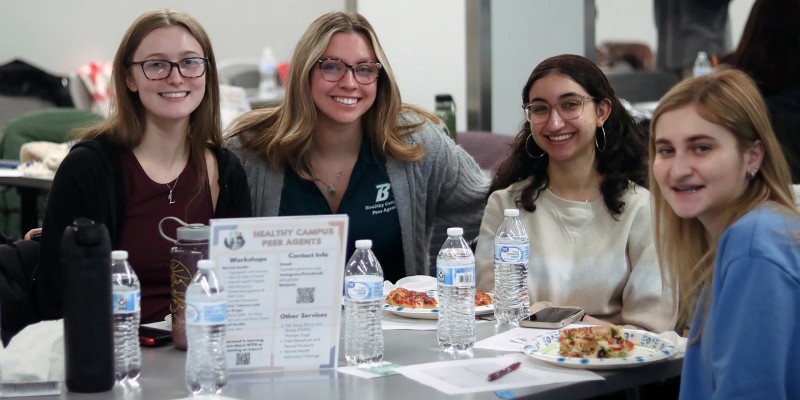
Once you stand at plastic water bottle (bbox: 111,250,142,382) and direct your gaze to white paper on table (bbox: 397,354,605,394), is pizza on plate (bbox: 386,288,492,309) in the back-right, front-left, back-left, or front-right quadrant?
front-left

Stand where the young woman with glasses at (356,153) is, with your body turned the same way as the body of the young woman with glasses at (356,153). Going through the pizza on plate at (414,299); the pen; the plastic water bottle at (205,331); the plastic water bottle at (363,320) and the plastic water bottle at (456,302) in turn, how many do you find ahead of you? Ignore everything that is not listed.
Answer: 5

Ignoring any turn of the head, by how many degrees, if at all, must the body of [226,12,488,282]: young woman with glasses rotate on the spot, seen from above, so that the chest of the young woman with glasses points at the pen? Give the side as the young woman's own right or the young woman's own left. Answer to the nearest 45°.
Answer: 0° — they already face it

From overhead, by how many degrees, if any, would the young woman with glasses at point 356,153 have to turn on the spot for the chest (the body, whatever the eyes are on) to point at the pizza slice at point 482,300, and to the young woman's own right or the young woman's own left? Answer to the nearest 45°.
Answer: approximately 45° to the young woman's own left

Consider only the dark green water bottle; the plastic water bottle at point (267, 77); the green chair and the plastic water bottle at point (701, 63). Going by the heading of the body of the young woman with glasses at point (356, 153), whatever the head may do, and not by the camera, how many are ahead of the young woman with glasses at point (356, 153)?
0

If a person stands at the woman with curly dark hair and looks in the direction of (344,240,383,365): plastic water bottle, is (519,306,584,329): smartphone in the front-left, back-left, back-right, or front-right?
front-left

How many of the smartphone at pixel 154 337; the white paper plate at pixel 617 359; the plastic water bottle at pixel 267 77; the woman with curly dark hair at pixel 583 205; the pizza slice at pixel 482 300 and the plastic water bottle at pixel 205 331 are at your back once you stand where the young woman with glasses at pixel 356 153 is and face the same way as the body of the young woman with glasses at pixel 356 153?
1

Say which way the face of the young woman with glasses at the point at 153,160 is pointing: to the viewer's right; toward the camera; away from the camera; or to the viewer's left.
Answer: toward the camera

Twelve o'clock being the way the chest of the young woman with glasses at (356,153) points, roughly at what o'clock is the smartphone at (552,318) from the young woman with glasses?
The smartphone is roughly at 11 o'clock from the young woman with glasses.

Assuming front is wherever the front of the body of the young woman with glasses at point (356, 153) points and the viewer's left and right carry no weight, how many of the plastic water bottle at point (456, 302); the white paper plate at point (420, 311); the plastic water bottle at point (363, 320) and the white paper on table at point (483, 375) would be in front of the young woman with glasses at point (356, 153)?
4

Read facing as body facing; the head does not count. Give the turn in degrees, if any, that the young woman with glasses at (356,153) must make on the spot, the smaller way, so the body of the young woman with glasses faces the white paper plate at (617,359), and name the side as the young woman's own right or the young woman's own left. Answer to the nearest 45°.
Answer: approximately 45° to the young woman's own left

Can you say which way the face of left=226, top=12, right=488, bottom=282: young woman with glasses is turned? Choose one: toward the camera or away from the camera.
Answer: toward the camera

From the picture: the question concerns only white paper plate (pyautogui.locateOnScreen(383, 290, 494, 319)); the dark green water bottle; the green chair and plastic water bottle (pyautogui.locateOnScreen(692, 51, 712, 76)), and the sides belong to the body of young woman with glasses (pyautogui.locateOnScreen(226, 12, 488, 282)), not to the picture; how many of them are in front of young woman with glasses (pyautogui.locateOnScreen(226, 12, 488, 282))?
1

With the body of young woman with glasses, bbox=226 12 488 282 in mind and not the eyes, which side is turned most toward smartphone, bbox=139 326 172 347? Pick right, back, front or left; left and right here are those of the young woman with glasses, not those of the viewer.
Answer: front

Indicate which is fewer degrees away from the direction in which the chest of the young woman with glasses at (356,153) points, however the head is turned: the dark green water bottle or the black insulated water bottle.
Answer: the black insulated water bottle

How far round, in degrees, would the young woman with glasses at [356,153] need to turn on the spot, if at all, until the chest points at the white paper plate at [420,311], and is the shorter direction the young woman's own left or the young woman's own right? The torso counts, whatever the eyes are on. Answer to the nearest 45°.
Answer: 0° — they already face it

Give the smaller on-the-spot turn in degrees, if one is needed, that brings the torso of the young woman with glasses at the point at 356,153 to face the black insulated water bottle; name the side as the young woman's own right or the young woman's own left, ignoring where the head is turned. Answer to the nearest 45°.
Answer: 0° — they already face it

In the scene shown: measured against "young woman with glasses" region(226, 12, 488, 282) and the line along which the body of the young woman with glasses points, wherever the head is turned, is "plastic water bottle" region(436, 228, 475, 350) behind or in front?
in front

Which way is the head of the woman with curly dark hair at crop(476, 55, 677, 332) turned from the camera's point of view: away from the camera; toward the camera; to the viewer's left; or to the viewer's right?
toward the camera

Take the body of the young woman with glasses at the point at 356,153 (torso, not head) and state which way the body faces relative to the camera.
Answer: toward the camera

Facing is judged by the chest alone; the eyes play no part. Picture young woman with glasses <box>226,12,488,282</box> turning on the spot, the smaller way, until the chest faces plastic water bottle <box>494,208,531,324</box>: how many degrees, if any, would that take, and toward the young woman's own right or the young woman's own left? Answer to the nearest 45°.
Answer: approximately 45° to the young woman's own left
